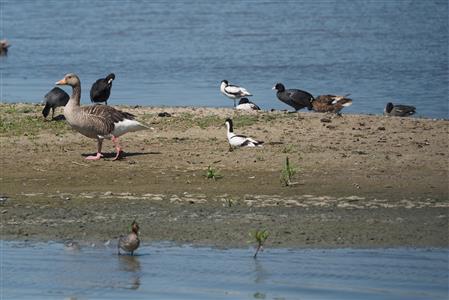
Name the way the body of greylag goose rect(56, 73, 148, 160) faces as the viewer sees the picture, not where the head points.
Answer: to the viewer's left

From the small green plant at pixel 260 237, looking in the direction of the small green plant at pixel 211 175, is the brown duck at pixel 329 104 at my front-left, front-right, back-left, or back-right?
front-right

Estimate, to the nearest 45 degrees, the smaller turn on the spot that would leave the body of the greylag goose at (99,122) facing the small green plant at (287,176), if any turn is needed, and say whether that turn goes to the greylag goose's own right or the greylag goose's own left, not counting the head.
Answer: approximately 135° to the greylag goose's own left
